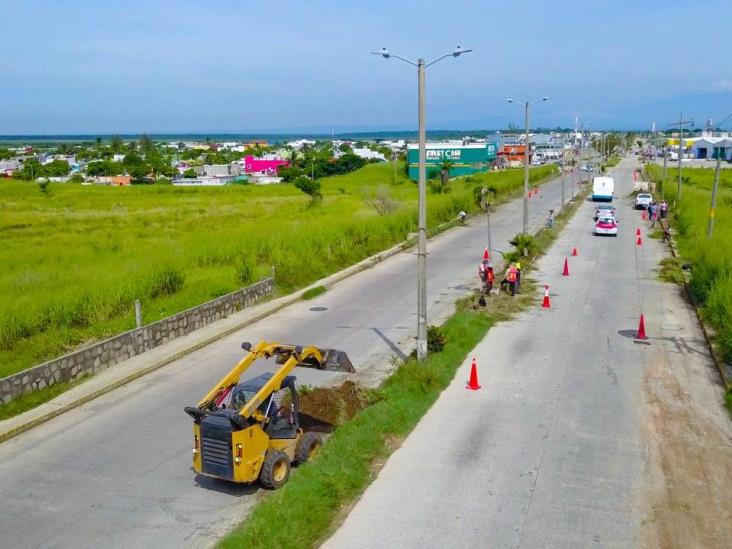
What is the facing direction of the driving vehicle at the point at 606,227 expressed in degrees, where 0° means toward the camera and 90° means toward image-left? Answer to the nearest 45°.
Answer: approximately 180°

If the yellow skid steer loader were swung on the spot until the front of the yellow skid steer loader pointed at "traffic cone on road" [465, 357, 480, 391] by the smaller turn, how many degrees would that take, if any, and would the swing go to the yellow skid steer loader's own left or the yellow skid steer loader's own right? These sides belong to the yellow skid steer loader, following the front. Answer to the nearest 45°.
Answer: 0° — it already faces it

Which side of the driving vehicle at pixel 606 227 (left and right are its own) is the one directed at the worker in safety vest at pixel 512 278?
back

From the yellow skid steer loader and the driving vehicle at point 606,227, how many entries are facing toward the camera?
0

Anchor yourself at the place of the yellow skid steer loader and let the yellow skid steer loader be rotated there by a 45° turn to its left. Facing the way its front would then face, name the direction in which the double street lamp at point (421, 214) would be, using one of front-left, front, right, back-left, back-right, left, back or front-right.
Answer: front-right

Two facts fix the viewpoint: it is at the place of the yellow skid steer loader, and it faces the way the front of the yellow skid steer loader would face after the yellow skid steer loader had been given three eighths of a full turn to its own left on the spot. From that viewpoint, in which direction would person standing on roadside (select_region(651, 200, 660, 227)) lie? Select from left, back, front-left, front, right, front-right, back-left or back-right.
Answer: back-right

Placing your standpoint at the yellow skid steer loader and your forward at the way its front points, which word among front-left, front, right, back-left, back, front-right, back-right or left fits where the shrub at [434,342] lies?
front

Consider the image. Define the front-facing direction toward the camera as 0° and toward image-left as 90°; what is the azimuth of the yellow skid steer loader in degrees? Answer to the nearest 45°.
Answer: approximately 225°

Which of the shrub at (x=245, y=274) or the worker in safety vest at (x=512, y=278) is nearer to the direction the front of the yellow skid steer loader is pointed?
the worker in safety vest

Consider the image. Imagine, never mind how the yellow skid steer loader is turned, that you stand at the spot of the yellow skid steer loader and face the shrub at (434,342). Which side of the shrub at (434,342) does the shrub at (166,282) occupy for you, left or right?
left

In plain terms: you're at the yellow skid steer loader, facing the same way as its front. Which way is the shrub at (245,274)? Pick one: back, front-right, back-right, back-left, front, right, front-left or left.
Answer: front-left
